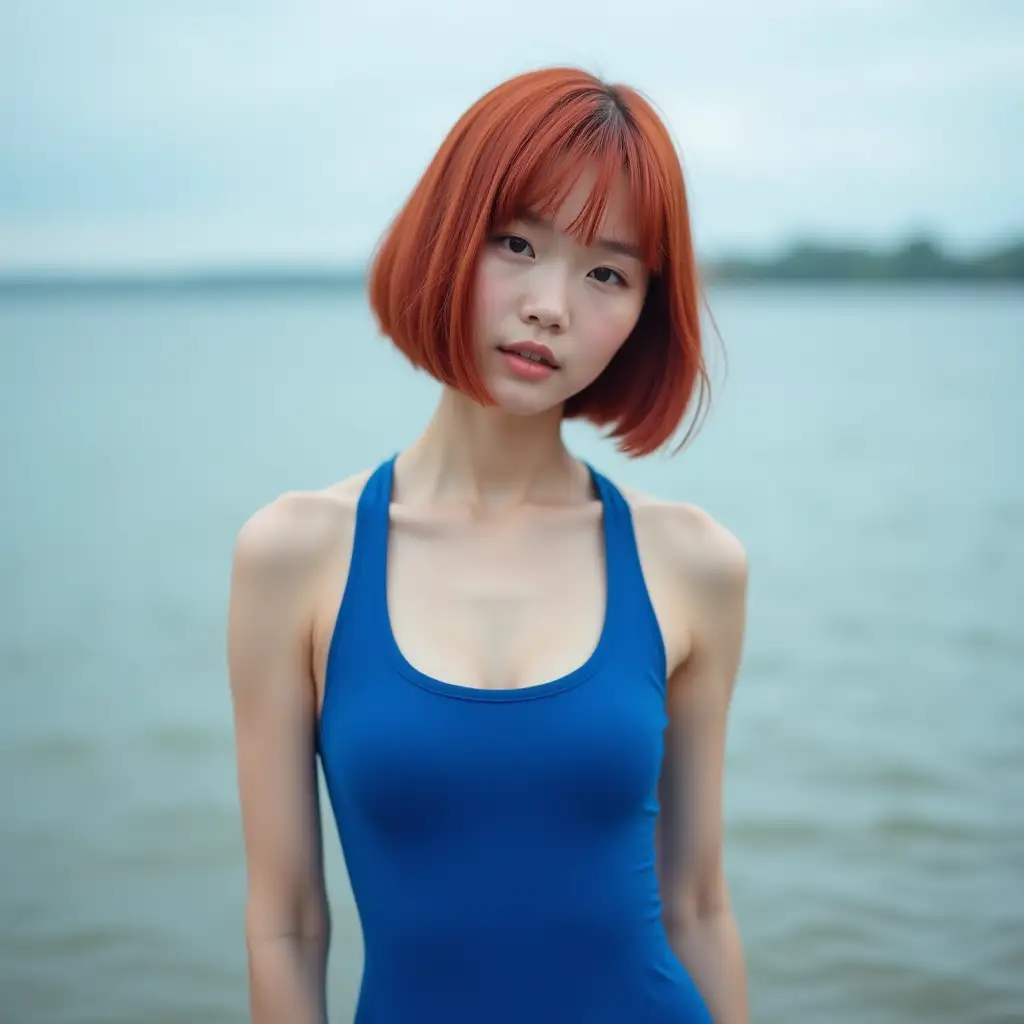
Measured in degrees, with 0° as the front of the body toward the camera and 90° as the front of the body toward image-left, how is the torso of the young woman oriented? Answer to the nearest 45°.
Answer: approximately 0°
